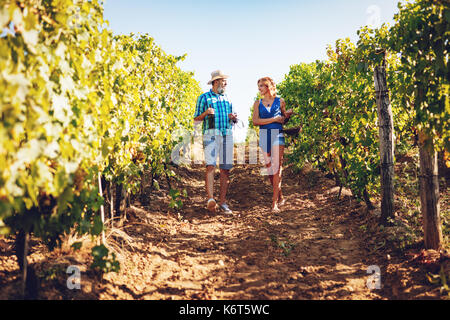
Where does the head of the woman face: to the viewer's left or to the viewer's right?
to the viewer's left

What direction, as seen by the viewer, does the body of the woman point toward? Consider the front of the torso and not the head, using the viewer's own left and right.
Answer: facing the viewer

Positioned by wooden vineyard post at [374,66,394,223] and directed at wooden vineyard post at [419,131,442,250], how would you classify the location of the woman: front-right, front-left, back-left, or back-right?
back-right

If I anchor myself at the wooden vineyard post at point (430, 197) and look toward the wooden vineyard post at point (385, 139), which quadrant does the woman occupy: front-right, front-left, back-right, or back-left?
front-left

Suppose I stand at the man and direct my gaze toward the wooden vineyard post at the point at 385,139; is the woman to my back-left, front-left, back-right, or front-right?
front-left

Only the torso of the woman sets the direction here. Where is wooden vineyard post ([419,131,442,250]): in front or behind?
in front

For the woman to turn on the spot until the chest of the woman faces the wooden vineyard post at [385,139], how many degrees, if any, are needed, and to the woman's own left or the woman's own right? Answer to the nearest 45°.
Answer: approximately 45° to the woman's own left
